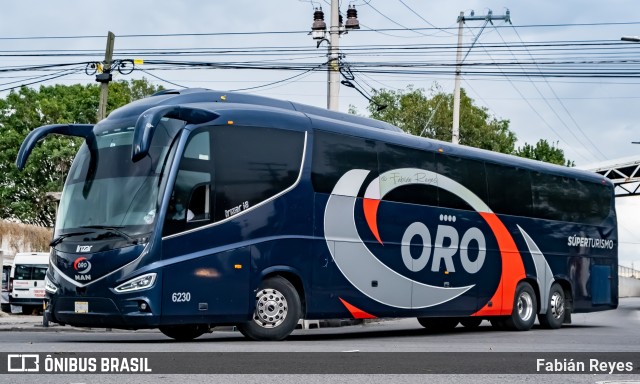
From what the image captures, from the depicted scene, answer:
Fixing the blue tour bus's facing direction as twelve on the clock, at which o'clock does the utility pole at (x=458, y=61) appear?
The utility pole is roughly at 5 o'clock from the blue tour bus.

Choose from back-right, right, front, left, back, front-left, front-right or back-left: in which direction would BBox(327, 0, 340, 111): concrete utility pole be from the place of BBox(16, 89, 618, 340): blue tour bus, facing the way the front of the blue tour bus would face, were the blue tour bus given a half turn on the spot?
front-left

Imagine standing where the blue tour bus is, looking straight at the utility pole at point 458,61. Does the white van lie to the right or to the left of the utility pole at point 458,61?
left

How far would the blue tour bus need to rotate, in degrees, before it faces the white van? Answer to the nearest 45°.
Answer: approximately 90° to its right

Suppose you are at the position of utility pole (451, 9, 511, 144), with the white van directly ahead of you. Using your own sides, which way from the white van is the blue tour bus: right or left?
left
